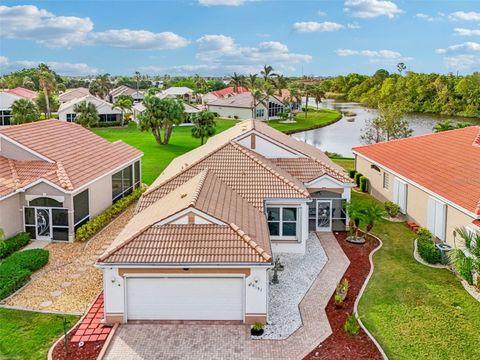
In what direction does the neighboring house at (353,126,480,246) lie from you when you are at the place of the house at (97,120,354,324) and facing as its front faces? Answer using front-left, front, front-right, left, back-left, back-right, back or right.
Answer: back-left

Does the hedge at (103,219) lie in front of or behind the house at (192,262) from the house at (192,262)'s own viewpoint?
behind

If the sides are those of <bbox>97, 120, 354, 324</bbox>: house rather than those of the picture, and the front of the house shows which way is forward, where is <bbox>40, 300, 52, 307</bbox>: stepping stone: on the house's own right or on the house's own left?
on the house's own right

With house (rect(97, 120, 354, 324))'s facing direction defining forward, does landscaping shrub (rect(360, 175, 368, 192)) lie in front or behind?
behind

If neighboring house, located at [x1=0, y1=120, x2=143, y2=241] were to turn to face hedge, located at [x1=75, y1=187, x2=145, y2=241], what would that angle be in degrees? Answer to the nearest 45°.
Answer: approximately 90° to its left

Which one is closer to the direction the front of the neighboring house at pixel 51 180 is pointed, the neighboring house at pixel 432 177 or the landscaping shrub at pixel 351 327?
the landscaping shrub

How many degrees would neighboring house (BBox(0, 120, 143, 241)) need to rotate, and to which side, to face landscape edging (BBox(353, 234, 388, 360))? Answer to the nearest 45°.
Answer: approximately 45° to its left

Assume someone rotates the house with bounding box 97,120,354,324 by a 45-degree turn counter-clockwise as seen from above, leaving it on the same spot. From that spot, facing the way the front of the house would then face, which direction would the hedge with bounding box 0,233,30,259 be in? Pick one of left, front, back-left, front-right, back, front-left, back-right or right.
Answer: back

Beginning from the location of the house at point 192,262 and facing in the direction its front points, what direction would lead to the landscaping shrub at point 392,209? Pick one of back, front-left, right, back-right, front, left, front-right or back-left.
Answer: back-left

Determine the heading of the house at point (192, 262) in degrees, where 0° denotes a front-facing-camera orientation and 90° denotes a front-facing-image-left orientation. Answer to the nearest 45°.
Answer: approximately 0°

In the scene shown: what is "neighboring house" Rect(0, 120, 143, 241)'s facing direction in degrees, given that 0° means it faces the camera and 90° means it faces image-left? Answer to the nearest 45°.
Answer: approximately 0°

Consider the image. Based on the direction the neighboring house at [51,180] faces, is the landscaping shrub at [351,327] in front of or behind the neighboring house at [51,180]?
in front

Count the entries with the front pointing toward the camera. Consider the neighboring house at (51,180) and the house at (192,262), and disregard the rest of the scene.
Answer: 2

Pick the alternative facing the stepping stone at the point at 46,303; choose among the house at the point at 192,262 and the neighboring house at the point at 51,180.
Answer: the neighboring house
